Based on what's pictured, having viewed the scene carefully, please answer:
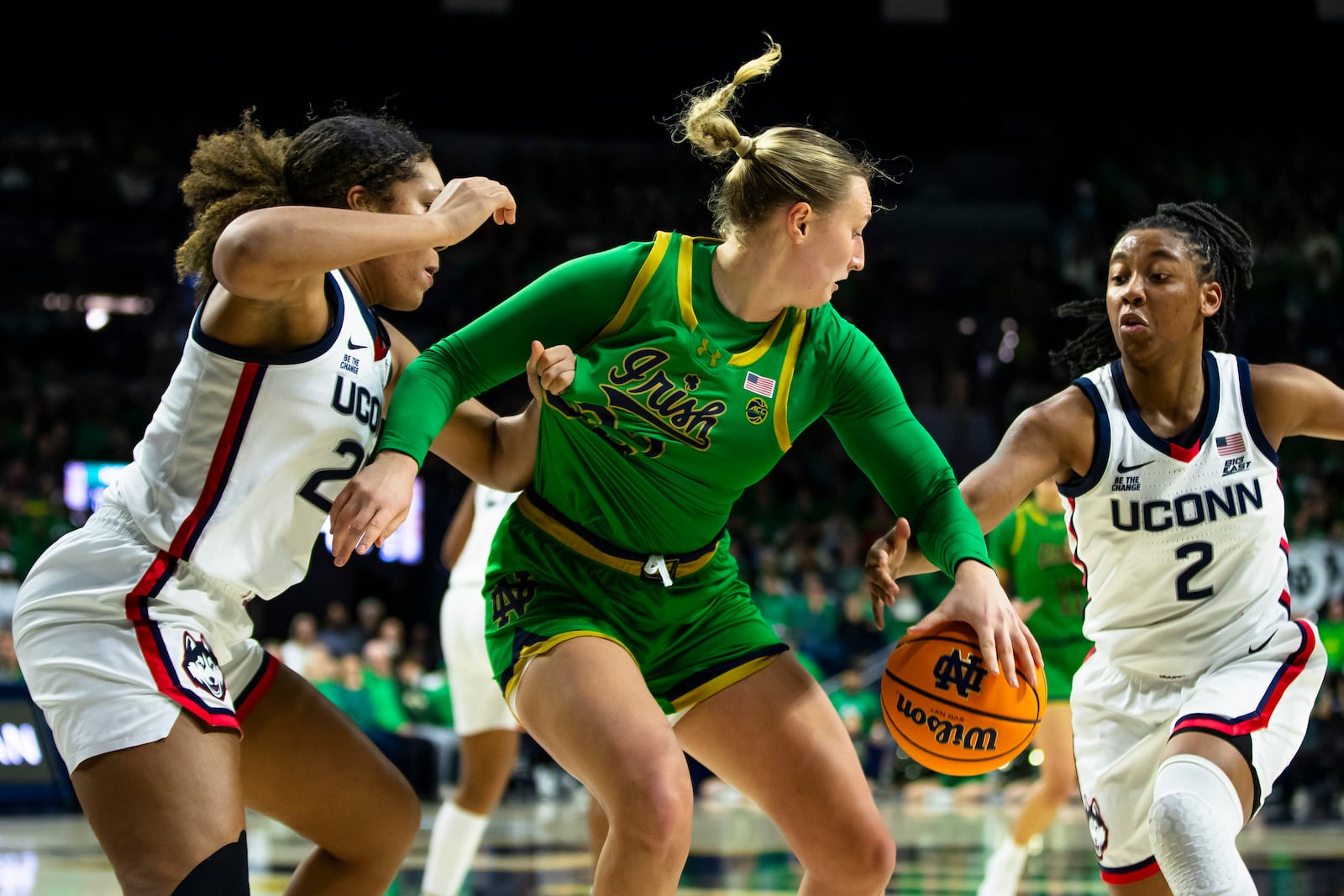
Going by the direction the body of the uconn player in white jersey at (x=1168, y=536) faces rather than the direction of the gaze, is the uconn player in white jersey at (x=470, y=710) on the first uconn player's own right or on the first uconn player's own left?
on the first uconn player's own right

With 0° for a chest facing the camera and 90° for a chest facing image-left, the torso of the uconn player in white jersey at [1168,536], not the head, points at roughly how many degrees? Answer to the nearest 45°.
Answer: approximately 0°

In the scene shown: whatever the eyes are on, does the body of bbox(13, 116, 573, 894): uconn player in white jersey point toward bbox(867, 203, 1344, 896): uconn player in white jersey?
yes

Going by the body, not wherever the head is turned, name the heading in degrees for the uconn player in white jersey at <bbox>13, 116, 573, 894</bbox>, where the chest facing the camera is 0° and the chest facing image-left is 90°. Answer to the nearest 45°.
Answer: approximately 270°

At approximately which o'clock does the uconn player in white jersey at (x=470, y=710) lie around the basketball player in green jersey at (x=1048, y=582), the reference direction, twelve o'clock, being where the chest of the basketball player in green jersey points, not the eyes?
The uconn player in white jersey is roughly at 3 o'clock from the basketball player in green jersey.

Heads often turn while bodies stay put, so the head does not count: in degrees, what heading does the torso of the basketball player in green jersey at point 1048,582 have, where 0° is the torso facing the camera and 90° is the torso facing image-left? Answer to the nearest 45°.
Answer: approximately 315°

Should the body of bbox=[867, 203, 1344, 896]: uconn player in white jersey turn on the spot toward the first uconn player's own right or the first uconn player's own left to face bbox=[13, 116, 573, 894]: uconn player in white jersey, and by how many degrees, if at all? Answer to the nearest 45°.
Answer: approximately 45° to the first uconn player's own right

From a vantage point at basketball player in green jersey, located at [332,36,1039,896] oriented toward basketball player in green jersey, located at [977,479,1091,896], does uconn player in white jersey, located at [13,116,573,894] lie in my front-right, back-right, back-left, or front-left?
back-left

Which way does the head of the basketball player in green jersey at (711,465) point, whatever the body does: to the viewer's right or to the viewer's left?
to the viewer's right
